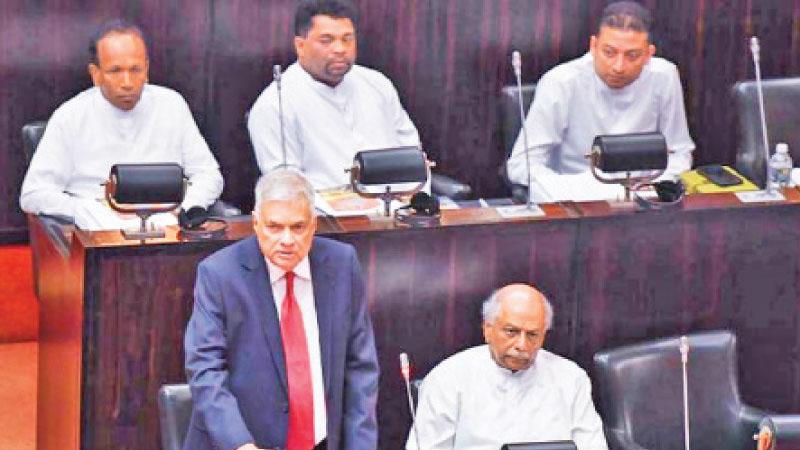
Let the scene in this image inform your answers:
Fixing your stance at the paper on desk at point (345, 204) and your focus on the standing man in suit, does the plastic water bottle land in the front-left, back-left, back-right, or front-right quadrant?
back-left

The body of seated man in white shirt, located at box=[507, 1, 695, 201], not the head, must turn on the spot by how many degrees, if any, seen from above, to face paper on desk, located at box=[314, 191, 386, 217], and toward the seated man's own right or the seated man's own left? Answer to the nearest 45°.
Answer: approximately 45° to the seated man's own right

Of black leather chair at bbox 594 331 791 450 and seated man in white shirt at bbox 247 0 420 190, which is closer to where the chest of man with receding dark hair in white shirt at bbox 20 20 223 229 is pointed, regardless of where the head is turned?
the black leather chair

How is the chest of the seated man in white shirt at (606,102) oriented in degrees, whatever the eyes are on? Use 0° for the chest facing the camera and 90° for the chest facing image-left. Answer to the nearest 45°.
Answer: approximately 0°
